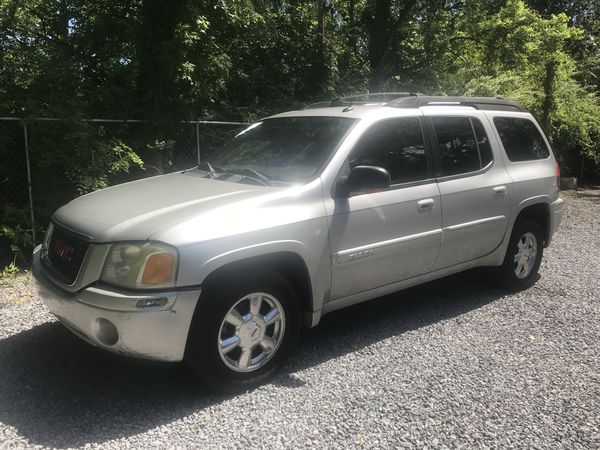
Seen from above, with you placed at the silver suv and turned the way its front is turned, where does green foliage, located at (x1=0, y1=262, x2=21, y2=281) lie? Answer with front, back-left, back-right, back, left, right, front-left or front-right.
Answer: right

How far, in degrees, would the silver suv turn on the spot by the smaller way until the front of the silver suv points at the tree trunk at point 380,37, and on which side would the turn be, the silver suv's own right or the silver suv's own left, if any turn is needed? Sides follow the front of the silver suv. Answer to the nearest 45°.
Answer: approximately 135° to the silver suv's own right

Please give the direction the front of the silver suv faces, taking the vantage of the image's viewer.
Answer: facing the viewer and to the left of the viewer

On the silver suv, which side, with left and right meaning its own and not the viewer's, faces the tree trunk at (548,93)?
back

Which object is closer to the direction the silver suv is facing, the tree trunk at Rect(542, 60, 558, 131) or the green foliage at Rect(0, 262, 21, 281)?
the green foliage

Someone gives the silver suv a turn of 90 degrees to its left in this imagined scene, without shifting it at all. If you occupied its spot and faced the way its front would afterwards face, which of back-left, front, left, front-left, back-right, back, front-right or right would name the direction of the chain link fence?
back

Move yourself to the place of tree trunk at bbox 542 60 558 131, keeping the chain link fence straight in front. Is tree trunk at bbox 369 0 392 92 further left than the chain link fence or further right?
right
